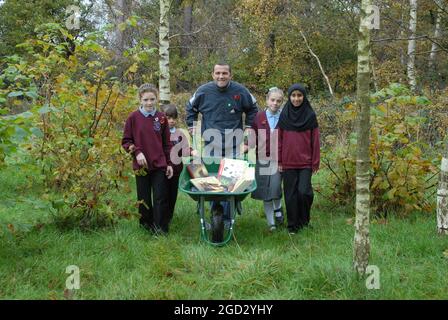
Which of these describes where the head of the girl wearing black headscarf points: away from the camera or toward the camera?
toward the camera

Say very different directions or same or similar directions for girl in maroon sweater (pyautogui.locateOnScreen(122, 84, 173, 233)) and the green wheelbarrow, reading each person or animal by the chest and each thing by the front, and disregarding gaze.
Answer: same or similar directions

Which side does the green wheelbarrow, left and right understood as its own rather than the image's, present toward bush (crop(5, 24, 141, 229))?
right

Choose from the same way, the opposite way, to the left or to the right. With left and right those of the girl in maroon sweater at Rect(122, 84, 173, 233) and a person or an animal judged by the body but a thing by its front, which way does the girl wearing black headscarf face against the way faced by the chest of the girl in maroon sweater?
the same way

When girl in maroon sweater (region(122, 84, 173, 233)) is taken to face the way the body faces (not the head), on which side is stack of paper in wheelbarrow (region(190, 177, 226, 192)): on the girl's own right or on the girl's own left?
on the girl's own left

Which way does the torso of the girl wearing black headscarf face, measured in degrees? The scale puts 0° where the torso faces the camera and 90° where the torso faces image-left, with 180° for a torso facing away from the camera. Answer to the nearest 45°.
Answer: approximately 0°

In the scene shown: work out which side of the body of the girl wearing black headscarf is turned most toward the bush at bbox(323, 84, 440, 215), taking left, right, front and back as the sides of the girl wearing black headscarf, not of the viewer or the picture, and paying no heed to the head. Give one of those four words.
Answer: left

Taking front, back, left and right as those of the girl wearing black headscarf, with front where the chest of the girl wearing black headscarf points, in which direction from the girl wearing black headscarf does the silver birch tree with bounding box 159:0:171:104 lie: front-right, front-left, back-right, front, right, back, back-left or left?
back-right

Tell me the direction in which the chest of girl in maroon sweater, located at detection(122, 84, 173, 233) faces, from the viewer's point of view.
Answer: toward the camera

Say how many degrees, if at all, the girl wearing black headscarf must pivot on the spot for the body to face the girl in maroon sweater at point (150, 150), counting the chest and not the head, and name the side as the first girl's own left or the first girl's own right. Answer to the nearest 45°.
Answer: approximately 90° to the first girl's own right

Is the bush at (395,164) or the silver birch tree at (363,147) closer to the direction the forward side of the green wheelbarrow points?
the silver birch tree

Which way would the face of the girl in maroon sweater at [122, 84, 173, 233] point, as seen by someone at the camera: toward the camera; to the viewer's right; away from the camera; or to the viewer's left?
toward the camera

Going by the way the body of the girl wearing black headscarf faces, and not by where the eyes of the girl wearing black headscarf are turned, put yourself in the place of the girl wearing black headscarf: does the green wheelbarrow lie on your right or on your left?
on your right

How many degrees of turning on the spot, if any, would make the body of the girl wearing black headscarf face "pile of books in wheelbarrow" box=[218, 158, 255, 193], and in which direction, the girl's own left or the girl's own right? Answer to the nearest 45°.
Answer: approximately 90° to the girl's own right

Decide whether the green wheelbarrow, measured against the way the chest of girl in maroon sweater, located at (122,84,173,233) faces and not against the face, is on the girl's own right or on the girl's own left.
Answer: on the girl's own left

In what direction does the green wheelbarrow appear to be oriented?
toward the camera

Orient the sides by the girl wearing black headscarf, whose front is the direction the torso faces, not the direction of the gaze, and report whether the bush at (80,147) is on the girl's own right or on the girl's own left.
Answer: on the girl's own right

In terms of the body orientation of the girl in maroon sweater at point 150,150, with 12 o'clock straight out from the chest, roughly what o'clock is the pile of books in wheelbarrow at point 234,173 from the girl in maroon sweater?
The pile of books in wheelbarrow is roughly at 9 o'clock from the girl in maroon sweater.
